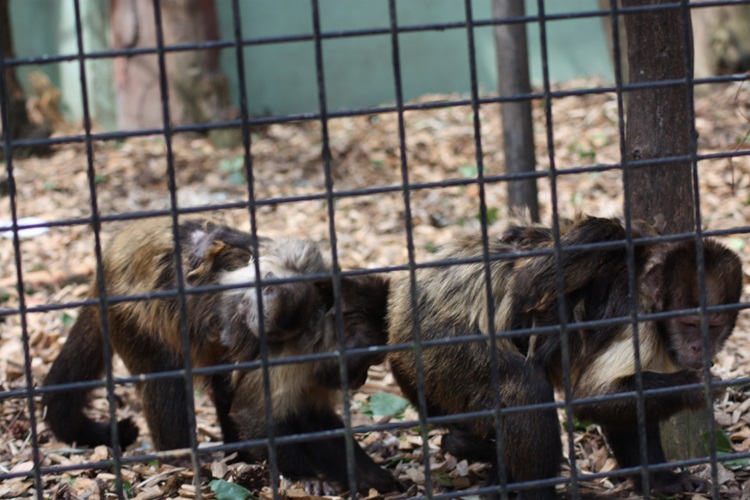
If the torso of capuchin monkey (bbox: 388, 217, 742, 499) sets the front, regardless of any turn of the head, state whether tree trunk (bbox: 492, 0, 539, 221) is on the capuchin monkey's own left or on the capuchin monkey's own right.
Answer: on the capuchin monkey's own left

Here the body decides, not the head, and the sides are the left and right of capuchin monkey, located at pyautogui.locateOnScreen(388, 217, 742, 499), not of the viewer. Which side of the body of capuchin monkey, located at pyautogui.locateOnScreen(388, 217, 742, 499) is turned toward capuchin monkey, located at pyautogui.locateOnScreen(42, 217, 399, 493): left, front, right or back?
back

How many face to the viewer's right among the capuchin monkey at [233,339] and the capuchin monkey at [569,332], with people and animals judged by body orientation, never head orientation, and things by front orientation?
2

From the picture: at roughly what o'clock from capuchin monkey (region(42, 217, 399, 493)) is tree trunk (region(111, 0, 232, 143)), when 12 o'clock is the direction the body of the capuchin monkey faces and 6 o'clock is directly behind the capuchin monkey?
The tree trunk is roughly at 9 o'clock from the capuchin monkey.

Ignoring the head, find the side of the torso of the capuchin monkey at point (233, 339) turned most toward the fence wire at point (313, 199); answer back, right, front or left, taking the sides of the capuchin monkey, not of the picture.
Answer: right

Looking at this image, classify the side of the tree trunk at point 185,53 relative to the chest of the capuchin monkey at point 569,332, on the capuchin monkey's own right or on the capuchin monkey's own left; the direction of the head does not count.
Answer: on the capuchin monkey's own left

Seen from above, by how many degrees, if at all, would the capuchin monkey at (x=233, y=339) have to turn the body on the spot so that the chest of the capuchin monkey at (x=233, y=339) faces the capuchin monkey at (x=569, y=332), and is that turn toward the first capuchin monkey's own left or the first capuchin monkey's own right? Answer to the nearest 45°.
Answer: approximately 45° to the first capuchin monkey's own right

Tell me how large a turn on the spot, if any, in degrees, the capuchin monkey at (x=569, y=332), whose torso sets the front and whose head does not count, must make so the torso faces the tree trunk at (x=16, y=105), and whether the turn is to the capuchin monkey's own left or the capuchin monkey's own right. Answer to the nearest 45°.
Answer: approximately 135° to the capuchin monkey's own left

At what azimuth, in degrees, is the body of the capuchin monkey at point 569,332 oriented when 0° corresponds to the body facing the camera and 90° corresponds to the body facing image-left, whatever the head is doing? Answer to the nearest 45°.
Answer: approximately 270°

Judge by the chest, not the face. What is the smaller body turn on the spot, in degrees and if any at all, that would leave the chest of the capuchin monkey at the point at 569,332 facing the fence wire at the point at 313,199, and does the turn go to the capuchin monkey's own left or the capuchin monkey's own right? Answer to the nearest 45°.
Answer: approximately 135° to the capuchin monkey's own right

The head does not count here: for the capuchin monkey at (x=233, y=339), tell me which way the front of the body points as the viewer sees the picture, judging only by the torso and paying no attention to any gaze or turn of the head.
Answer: to the viewer's right
